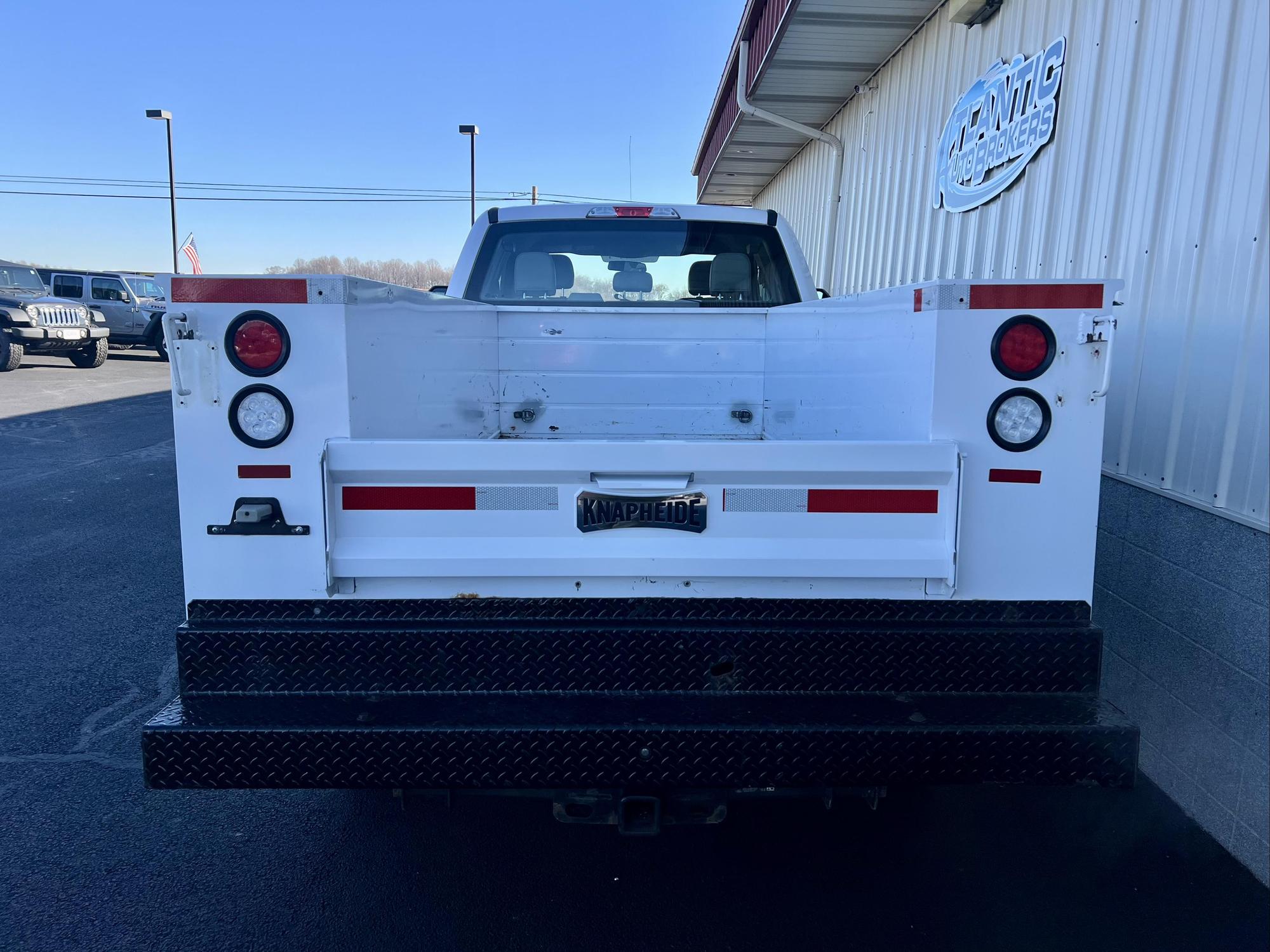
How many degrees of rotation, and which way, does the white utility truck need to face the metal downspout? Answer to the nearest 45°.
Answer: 0° — it already faces it

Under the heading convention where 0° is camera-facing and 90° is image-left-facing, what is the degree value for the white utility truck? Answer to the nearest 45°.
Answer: approximately 180°
